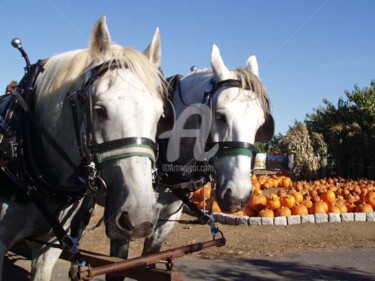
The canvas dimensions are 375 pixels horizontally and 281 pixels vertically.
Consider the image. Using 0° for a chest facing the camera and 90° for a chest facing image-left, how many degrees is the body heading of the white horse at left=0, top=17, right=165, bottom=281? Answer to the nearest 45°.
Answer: approximately 315°

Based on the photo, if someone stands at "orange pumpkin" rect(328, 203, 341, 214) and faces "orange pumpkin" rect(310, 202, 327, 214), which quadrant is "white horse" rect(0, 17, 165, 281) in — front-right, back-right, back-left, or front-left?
front-left

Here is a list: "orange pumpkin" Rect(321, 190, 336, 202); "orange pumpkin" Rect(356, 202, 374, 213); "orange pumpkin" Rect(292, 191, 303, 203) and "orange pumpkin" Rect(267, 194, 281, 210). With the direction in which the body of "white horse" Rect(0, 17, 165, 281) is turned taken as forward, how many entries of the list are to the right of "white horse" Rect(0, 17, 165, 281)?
0

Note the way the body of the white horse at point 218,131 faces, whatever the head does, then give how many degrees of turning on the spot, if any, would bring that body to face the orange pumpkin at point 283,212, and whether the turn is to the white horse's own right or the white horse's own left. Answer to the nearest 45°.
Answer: approximately 135° to the white horse's own left

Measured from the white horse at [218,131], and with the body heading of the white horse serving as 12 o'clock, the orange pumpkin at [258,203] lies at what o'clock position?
The orange pumpkin is roughly at 8 o'clock from the white horse.

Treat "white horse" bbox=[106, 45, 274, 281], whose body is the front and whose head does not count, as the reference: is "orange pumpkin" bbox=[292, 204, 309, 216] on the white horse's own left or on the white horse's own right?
on the white horse's own left

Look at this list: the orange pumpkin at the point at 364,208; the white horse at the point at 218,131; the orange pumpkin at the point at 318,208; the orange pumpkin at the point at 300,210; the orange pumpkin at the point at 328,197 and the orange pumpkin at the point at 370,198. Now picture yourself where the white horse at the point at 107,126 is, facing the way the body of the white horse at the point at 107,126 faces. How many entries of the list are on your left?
6

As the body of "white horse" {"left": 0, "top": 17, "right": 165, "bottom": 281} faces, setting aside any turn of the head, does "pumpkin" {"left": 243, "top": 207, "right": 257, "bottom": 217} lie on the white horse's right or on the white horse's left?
on the white horse's left

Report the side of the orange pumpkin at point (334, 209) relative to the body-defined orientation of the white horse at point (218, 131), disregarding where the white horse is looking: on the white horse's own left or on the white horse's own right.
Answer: on the white horse's own left

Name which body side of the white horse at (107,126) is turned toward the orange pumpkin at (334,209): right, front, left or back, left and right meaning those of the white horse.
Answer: left

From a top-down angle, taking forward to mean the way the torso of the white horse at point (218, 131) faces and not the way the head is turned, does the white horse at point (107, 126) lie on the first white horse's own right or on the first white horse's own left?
on the first white horse's own right

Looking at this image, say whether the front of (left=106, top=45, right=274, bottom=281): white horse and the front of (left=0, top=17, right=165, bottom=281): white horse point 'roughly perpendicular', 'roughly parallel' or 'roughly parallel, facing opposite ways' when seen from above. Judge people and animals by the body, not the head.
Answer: roughly parallel

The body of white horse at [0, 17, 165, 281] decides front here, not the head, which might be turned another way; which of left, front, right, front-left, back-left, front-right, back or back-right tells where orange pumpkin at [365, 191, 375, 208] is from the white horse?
left

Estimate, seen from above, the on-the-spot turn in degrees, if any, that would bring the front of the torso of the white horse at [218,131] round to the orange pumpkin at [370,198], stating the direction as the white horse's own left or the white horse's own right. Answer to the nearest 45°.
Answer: approximately 90° to the white horse's own left

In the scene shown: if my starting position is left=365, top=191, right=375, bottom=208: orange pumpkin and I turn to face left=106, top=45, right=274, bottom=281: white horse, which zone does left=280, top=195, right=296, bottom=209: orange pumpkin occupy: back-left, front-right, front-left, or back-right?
front-right
